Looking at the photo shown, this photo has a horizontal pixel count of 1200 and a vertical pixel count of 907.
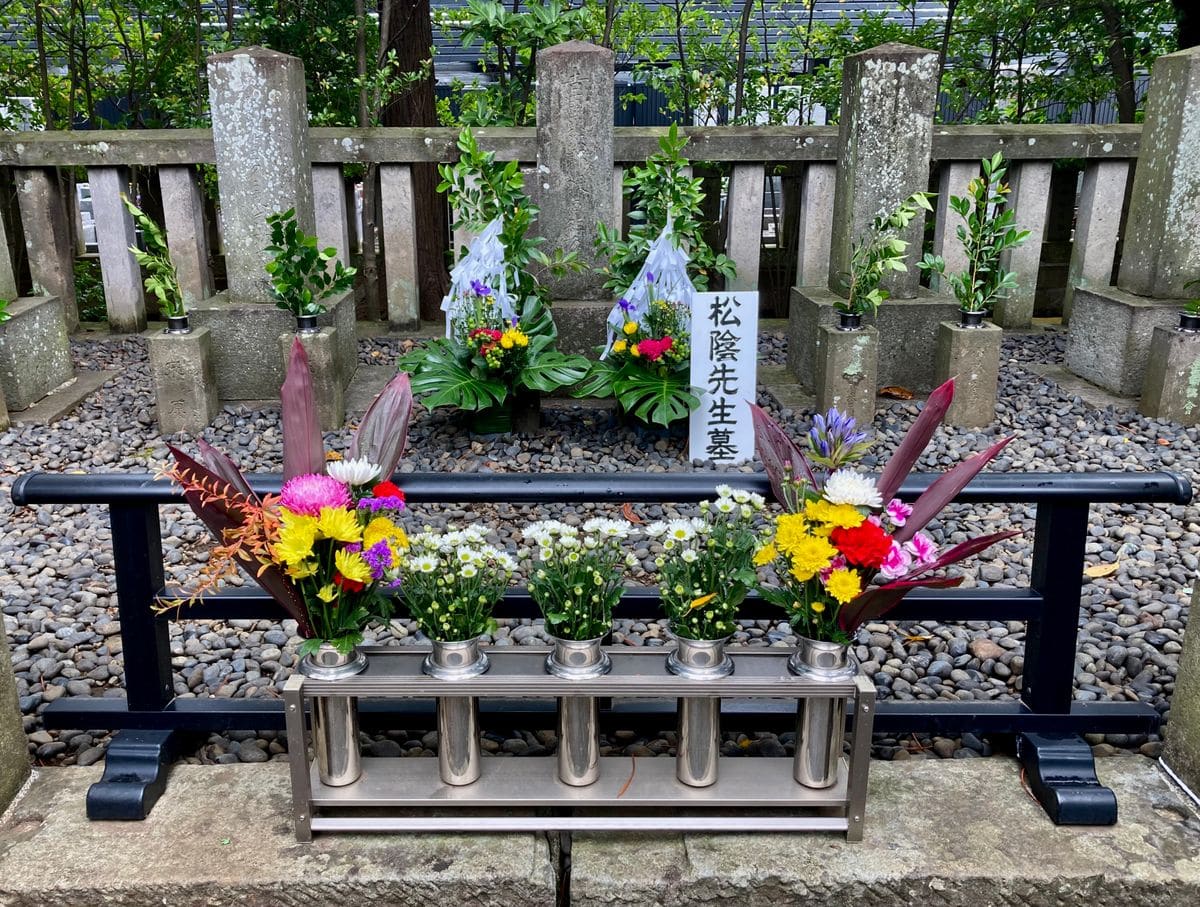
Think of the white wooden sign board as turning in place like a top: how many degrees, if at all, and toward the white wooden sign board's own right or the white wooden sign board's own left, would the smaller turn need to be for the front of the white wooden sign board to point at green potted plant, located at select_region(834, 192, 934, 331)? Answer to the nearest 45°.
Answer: approximately 135° to the white wooden sign board's own left

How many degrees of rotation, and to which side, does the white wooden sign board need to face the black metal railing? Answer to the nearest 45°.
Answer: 0° — it already faces it

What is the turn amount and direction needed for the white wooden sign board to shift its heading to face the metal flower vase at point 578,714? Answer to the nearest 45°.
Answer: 0° — it already faces it

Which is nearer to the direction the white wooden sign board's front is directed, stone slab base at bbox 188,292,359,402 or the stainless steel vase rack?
the stainless steel vase rack

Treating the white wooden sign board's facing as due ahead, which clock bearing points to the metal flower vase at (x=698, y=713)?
The metal flower vase is roughly at 12 o'clock from the white wooden sign board.

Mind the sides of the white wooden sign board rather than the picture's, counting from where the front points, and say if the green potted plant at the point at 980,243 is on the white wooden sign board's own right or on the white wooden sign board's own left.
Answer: on the white wooden sign board's own left

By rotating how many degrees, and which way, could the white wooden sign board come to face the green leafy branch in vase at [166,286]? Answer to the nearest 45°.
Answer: approximately 90° to its right

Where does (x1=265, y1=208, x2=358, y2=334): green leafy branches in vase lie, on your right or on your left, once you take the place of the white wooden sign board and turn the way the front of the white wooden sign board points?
on your right

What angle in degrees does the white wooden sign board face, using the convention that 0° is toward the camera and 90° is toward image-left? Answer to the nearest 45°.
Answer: approximately 0°

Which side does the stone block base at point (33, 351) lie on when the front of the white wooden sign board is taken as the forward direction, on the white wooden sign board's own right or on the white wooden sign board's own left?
on the white wooden sign board's own right

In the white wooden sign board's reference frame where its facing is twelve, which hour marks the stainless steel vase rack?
The stainless steel vase rack is roughly at 12 o'clock from the white wooden sign board.

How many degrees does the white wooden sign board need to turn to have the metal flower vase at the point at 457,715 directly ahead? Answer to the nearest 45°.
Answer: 0° — it already faces it

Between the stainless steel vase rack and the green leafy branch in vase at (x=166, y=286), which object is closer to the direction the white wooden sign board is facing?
the stainless steel vase rack

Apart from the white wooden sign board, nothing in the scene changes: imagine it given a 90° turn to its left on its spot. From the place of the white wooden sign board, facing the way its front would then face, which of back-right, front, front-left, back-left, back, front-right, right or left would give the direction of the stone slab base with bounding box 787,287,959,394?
front-left
